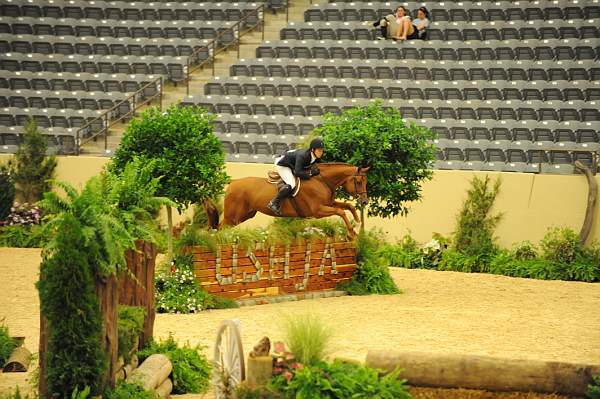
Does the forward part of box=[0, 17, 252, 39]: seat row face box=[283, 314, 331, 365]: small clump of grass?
yes

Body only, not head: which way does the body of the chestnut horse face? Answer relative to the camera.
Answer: to the viewer's right

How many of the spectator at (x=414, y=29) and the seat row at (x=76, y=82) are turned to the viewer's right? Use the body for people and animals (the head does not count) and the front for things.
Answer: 0

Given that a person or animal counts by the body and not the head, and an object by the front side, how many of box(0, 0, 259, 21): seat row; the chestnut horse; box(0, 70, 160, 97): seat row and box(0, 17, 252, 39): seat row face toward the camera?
3

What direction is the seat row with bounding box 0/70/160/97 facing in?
toward the camera

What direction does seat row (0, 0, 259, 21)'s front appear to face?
toward the camera

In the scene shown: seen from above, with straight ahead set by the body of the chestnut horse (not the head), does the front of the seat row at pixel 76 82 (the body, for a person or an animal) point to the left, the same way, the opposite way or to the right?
to the right

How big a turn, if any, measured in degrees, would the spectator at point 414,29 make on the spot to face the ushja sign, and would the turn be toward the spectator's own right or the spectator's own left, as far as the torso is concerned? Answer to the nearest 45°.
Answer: approximately 45° to the spectator's own left

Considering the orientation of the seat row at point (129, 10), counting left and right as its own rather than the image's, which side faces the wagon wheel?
front

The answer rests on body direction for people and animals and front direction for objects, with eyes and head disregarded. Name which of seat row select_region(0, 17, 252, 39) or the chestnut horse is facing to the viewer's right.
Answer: the chestnut horse

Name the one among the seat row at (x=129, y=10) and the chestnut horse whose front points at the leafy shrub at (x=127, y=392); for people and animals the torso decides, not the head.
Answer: the seat row

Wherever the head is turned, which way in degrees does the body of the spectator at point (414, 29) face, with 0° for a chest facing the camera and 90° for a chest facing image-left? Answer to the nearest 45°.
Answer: approximately 45°

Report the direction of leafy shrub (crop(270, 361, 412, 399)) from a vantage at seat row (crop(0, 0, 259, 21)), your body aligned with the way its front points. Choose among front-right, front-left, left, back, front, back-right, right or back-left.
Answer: front

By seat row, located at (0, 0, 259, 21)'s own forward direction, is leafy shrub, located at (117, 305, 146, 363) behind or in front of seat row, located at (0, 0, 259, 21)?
in front

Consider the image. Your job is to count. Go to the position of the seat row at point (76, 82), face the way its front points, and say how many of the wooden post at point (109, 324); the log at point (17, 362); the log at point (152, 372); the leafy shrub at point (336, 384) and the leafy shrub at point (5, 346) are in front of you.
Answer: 5

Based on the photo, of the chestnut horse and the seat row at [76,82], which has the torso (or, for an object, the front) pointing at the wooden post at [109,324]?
the seat row
